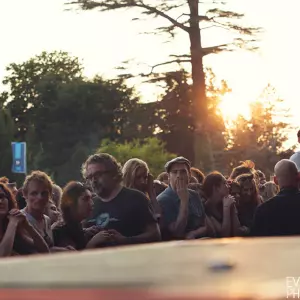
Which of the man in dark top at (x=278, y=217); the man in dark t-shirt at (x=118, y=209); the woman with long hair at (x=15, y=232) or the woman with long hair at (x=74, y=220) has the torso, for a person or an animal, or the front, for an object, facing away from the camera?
the man in dark top at (x=278, y=217)

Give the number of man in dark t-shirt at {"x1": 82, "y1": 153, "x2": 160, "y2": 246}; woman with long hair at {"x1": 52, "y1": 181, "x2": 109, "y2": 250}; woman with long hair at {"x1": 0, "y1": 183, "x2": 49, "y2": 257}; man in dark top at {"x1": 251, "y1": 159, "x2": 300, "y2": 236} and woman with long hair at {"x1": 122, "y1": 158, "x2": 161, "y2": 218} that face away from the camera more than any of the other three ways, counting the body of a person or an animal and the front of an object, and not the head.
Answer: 1

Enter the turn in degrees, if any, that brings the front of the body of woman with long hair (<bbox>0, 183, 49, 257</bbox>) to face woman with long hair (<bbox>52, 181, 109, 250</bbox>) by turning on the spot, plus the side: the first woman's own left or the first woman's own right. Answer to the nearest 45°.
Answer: approximately 135° to the first woman's own left

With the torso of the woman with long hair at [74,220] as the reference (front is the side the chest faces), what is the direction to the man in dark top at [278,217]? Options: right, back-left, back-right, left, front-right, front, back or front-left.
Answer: front-left

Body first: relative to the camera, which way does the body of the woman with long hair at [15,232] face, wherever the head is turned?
toward the camera

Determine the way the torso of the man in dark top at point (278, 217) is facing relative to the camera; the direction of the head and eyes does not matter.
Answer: away from the camera

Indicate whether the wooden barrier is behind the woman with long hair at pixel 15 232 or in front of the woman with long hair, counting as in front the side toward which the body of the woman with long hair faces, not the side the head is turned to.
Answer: in front

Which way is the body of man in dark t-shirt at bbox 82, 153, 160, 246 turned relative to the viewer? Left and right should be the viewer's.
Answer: facing the viewer and to the left of the viewer

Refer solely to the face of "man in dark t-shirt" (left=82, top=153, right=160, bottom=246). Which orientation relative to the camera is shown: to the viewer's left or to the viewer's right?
to the viewer's left

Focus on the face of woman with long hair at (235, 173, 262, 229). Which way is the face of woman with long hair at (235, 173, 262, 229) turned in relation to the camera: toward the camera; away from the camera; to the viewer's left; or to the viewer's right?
toward the camera

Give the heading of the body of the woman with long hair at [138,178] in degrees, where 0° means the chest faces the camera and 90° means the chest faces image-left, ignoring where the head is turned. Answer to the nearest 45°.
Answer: approximately 315°

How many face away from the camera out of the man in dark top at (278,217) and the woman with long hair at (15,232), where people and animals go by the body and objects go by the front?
1

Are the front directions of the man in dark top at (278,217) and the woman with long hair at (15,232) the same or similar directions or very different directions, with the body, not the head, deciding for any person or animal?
very different directions

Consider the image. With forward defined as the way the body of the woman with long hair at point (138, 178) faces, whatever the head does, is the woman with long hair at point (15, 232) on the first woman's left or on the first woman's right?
on the first woman's right

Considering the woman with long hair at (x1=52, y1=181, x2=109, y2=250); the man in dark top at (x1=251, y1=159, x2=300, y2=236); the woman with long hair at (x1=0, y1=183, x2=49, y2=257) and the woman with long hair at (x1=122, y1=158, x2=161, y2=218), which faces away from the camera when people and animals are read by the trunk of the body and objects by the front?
the man in dark top
